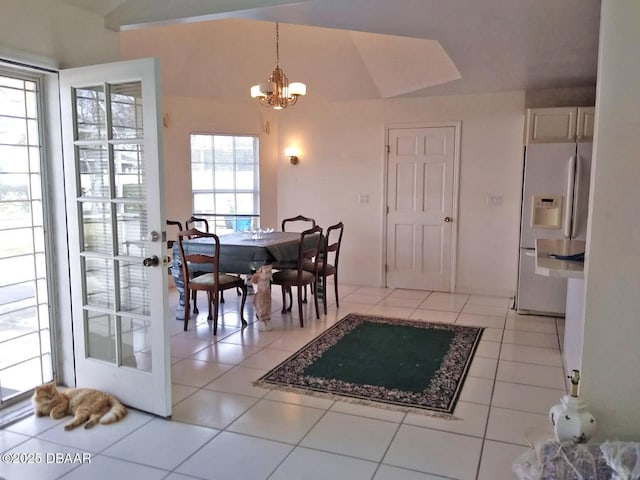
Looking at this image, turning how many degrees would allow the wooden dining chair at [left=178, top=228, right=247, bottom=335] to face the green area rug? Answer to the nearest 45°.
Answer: approximately 90° to its right

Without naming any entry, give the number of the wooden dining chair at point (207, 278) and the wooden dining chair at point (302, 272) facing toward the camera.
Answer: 0

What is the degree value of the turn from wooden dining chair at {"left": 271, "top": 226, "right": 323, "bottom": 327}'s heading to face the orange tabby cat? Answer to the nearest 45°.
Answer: approximately 90° to its left

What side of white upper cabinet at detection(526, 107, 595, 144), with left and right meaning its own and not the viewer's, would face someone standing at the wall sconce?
right

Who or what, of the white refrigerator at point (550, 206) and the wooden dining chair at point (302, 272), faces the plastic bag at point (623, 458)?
the white refrigerator

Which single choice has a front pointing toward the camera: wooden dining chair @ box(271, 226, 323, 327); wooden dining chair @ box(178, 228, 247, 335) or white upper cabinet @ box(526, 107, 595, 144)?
the white upper cabinet

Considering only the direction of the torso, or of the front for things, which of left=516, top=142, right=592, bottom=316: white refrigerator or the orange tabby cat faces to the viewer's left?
the orange tabby cat

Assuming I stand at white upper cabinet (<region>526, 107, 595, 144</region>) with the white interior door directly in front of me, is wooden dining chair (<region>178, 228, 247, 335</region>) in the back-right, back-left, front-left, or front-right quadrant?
front-left

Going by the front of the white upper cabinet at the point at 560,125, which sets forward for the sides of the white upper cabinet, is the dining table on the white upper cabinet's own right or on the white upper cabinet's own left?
on the white upper cabinet's own right

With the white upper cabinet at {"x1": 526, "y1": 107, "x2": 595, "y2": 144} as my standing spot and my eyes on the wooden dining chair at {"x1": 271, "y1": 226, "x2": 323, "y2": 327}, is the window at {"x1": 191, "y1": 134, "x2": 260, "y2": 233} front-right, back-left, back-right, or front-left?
front-right

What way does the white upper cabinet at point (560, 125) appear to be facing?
toward the camera

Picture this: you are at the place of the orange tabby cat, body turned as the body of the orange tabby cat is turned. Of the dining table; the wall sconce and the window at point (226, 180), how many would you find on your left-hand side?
0

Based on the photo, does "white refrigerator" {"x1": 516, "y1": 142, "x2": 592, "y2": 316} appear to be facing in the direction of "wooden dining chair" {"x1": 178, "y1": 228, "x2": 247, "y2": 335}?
no

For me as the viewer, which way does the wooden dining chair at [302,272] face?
facing away from the viewer and to the left of the viewer

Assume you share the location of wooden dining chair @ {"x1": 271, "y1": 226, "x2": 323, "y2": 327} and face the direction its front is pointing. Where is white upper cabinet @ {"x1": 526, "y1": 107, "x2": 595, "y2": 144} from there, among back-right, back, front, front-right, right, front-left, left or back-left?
back-right

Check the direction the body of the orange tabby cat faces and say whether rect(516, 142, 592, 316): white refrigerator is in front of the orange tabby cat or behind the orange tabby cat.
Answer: behind

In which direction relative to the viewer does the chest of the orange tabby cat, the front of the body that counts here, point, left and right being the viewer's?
facing to the left of the viewer

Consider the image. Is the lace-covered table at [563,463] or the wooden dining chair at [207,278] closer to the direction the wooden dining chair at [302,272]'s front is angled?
the wooden dining chair
